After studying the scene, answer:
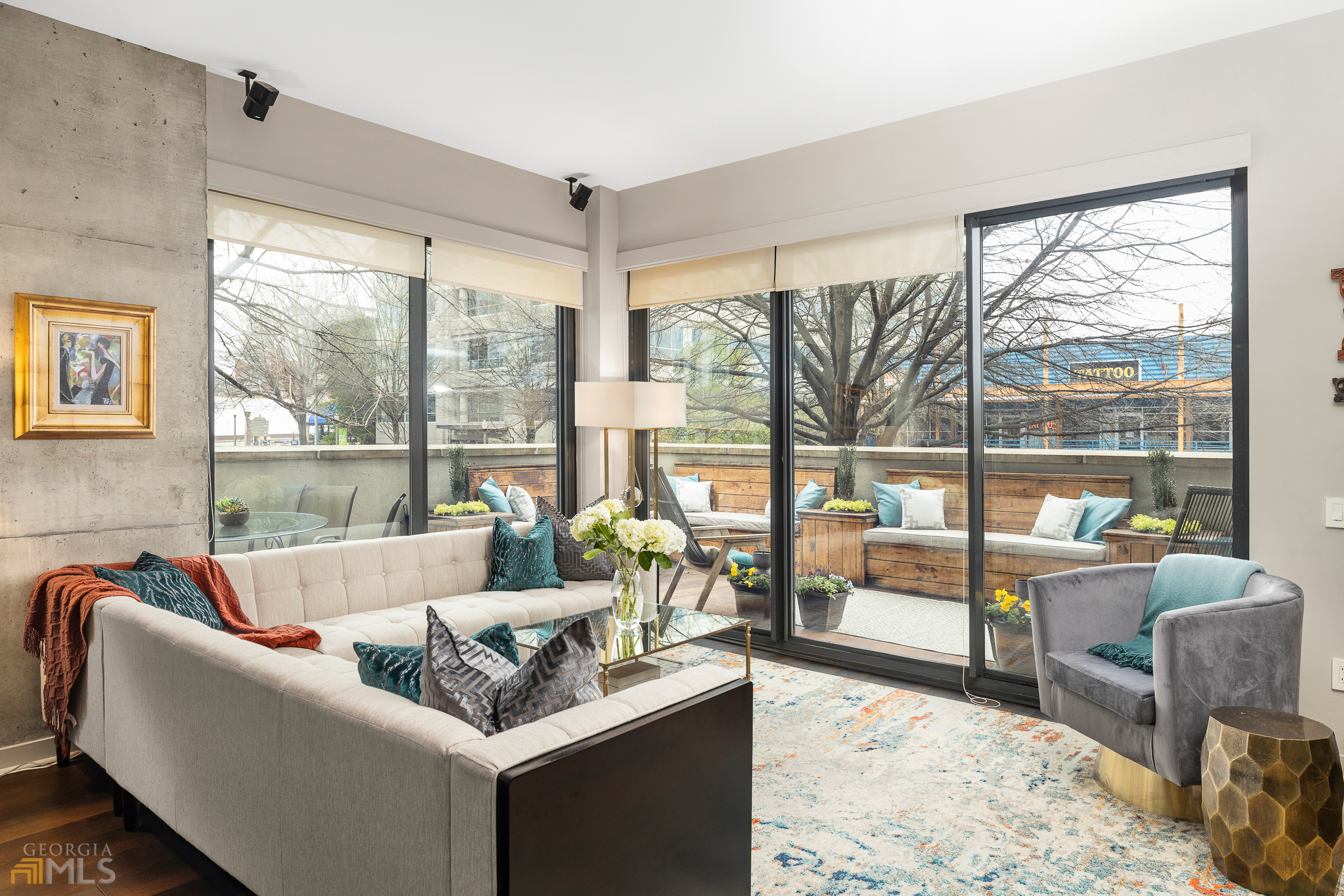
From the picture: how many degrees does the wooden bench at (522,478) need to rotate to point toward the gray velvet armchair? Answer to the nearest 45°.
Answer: approximately 45° to its left

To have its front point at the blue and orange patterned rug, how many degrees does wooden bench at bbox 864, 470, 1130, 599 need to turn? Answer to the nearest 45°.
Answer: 0° — it already faces it

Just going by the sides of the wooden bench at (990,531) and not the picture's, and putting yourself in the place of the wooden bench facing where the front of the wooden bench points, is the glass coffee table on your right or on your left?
on your right

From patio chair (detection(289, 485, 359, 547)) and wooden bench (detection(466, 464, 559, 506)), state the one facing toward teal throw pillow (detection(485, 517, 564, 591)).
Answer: the wooden bench

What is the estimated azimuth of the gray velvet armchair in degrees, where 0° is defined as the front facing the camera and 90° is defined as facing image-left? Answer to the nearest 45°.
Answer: approximately 45°

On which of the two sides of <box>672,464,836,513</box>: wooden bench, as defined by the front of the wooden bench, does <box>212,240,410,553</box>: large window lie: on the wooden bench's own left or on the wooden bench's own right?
on the wooden bench's own right

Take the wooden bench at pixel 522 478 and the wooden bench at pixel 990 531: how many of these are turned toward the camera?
2
